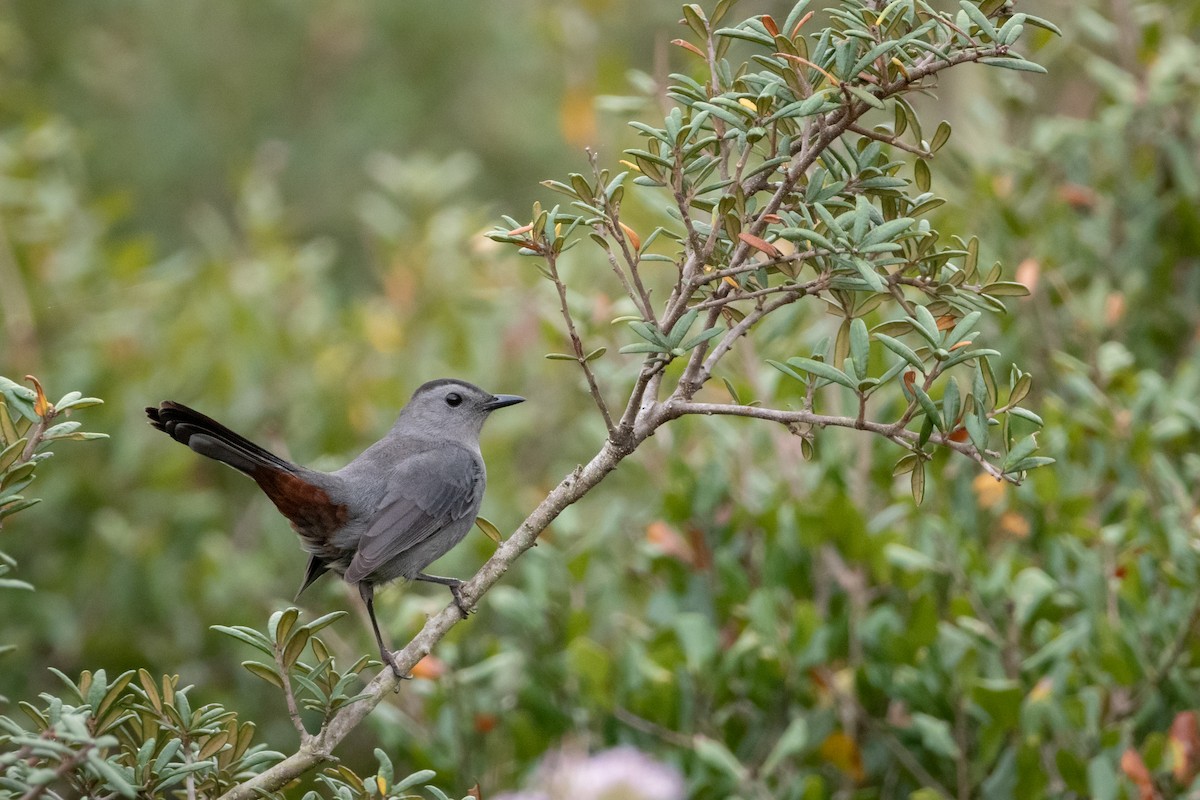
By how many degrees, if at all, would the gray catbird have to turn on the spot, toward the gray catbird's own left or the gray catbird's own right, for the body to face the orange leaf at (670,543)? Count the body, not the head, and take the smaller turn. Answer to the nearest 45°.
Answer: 0° — it already faces it

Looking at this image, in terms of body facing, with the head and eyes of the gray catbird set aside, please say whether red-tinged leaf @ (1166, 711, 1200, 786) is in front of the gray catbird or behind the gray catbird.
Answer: in front

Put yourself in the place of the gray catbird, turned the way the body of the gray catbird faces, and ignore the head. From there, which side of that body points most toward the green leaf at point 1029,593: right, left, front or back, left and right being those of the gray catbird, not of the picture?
front

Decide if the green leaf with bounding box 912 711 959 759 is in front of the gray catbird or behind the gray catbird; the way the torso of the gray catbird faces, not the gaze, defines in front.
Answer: in front

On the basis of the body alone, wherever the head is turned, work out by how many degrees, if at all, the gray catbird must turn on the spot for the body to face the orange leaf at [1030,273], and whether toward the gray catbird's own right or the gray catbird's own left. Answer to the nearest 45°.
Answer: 0° — it already faces it

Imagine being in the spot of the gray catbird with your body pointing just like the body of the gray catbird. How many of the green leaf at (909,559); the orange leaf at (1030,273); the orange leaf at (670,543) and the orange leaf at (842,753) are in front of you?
4

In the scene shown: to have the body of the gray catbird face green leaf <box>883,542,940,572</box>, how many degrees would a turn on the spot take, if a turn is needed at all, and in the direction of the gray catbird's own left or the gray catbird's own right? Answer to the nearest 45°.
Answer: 0° — it already faces it

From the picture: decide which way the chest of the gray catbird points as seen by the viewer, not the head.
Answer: to the viewer's right
